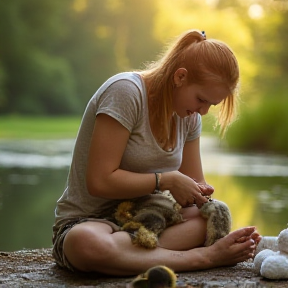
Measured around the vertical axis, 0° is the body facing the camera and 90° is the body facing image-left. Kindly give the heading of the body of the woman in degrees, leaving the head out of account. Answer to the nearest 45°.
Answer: approximately 315°
